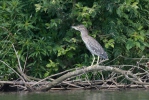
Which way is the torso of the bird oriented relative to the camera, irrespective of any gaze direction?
to the viewer's left
